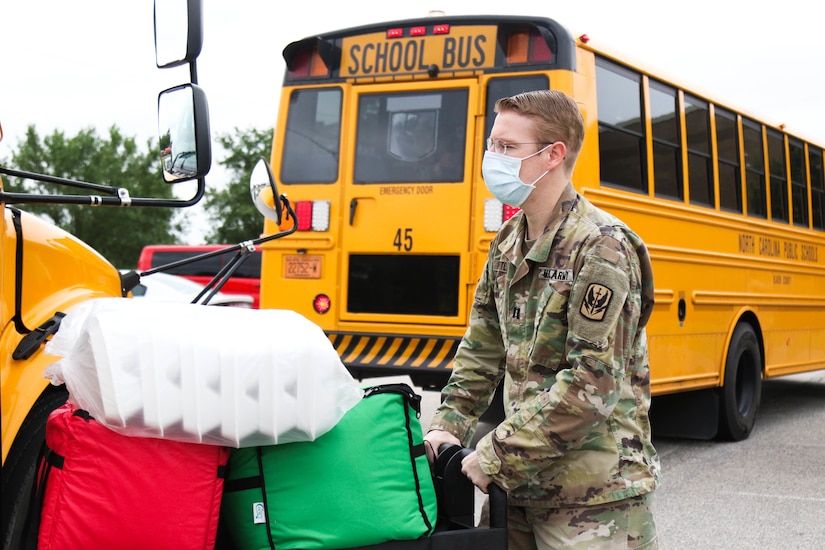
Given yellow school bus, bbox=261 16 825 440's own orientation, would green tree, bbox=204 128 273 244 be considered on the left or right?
on its left

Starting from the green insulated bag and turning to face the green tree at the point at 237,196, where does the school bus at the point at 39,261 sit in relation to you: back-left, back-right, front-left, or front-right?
front-left

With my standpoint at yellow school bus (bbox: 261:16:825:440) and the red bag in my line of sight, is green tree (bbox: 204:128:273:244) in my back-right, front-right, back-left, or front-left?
back-right

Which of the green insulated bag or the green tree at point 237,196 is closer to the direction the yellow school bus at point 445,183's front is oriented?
the green tree

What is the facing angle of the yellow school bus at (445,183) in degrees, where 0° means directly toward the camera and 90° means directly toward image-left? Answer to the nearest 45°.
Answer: approximately 225°

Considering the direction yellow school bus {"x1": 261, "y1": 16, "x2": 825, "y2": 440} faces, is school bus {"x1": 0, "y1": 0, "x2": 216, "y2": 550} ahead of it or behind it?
behind

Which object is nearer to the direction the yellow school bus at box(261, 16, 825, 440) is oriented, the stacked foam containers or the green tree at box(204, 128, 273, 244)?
the green tree

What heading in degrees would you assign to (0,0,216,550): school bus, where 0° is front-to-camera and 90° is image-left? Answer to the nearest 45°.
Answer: approximately 225°

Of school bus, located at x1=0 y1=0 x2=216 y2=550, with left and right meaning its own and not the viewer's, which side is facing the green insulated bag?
right

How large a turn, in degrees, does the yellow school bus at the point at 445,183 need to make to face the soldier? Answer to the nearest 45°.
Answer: approximately 135° to its right

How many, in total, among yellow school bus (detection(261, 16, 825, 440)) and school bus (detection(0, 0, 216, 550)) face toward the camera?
0

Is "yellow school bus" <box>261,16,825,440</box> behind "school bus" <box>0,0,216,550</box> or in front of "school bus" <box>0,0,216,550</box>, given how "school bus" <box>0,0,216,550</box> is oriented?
in front

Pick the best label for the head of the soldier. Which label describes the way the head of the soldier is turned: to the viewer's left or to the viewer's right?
to the viewer's left

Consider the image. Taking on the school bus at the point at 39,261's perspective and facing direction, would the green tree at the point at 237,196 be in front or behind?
in front
